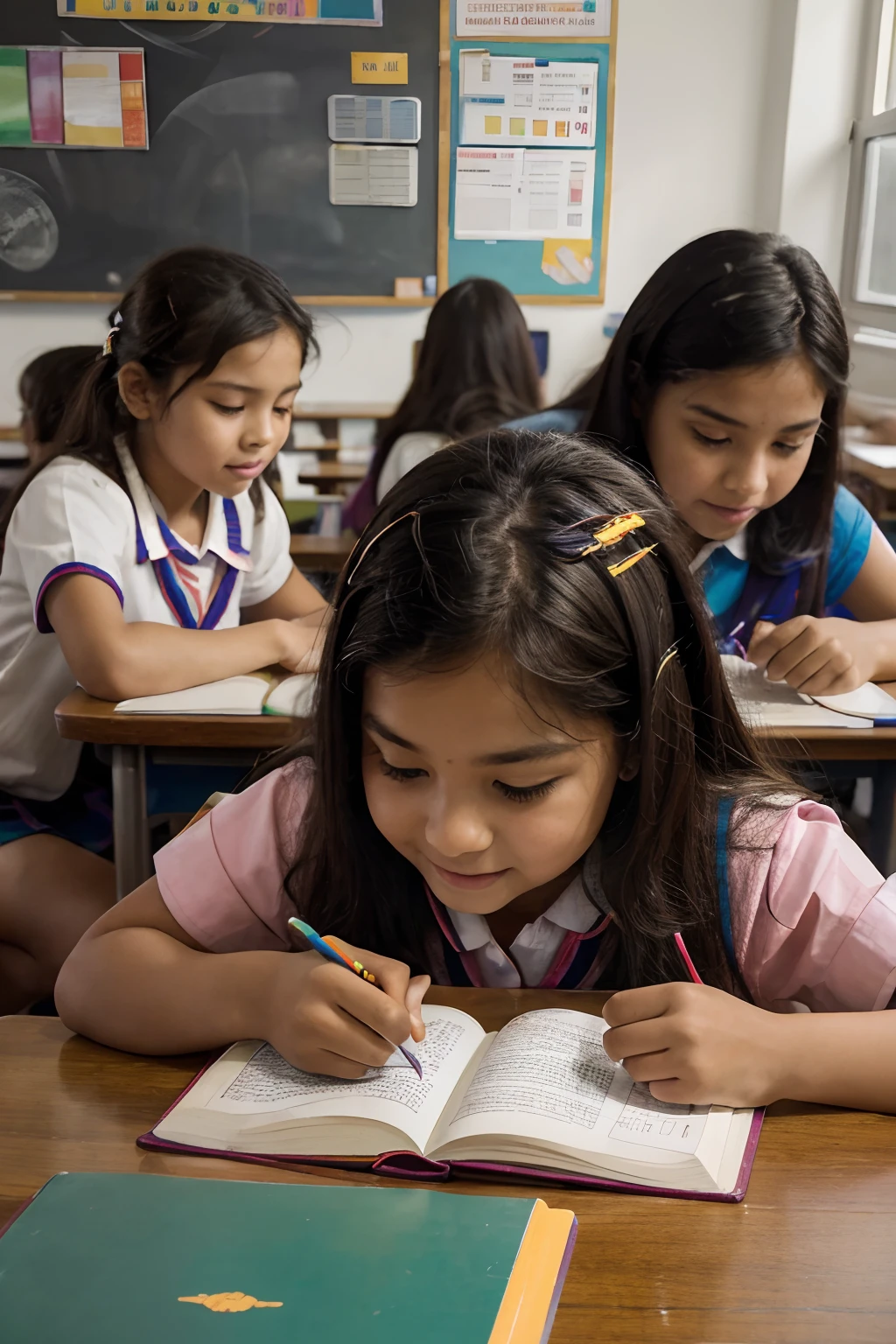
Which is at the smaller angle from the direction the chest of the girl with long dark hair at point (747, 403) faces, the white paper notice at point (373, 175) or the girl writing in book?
the girl writing in book

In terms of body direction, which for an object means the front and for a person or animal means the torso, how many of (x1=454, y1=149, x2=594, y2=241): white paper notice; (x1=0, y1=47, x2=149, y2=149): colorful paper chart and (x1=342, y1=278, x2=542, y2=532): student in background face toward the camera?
2

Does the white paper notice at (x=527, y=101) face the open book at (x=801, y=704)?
yes

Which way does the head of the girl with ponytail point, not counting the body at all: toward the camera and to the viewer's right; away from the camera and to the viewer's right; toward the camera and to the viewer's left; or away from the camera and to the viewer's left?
toward the camera and to the viewer's right

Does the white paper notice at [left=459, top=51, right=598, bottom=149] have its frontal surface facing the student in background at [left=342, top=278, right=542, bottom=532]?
yes

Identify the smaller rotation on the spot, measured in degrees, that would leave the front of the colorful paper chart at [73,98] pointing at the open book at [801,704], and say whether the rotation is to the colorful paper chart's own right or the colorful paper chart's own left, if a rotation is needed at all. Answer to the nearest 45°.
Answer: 0° — it already faces it

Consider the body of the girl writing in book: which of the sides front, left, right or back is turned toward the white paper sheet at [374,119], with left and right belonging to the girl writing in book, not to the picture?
back

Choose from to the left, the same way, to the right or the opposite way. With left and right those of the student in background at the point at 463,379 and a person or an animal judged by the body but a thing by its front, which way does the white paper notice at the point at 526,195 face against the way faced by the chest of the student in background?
the opposite way

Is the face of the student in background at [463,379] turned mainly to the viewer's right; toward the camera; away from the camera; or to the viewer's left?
away from the camera

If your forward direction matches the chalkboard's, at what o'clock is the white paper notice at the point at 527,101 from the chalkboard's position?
The white paper notice is roughly at 9 o'clock from the chalkboard.

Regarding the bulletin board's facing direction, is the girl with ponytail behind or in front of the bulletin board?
in front

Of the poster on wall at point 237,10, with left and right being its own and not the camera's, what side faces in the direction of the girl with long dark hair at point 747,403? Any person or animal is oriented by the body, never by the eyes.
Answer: front
